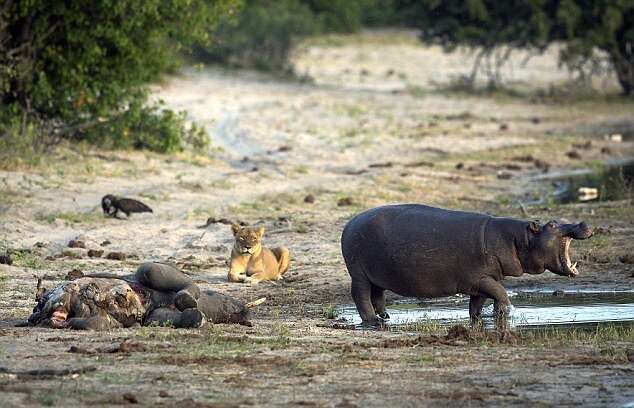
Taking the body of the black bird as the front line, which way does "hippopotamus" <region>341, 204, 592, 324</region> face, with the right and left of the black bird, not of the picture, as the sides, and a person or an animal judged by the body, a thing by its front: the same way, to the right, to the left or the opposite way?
the opposite way

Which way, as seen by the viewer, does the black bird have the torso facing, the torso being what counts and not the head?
to the viewer's left

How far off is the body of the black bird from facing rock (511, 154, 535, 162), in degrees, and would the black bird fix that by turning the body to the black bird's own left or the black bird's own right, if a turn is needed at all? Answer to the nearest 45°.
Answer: approximately 135° to the black bird's own right

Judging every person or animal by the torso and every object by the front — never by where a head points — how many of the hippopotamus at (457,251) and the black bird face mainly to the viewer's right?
1

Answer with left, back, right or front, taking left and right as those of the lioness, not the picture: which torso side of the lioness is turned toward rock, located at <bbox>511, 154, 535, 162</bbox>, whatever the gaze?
back

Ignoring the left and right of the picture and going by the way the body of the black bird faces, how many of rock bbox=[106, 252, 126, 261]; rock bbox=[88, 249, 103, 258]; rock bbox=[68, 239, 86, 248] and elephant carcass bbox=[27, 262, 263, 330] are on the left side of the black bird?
4

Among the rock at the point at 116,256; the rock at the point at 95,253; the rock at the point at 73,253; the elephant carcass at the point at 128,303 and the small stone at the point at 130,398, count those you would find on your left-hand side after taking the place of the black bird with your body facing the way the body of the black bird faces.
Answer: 5

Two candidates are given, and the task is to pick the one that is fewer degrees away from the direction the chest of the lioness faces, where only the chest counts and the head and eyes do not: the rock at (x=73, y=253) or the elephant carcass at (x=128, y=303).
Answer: the elephant carcass

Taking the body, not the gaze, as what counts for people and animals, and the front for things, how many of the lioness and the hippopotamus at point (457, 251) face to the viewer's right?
1

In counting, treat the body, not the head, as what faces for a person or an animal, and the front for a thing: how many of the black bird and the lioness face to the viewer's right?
0

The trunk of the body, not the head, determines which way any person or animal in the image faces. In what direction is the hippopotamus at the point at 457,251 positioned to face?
to the viewer's right

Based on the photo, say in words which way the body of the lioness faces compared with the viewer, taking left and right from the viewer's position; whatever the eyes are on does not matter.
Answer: facing the viewer and to the left of the viewer

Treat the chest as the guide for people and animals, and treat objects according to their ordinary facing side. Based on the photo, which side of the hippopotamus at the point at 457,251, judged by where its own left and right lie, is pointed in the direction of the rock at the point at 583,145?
left

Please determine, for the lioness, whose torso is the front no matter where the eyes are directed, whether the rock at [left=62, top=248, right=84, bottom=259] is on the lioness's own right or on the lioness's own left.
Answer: on the lioness's own right

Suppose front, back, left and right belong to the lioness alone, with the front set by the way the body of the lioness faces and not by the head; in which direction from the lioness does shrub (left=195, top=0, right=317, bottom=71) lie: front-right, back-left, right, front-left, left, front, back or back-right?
back-right

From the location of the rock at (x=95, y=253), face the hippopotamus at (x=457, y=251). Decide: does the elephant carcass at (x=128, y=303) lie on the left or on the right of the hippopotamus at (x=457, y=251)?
right
